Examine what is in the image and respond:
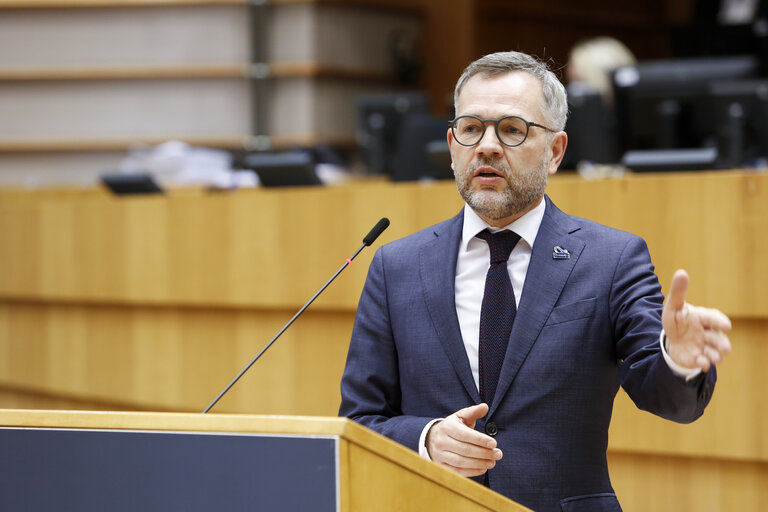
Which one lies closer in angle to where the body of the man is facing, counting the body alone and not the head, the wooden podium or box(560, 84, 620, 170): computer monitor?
the wooden podium

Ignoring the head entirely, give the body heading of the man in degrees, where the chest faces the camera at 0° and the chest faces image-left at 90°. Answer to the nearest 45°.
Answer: approximately 0°

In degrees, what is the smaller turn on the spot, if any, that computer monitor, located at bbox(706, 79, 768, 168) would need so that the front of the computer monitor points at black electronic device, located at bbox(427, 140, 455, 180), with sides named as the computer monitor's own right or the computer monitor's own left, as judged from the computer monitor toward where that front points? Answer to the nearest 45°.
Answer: approximately 135° to the computer monitor's own left

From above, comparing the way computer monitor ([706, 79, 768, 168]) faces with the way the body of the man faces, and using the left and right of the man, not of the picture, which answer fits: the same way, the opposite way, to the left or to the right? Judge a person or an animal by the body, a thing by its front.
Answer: the opposite way

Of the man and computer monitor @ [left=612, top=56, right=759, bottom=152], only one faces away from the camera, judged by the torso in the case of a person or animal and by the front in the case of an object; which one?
the computer monitor

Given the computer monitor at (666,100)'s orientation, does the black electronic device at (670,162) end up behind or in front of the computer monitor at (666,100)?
behind

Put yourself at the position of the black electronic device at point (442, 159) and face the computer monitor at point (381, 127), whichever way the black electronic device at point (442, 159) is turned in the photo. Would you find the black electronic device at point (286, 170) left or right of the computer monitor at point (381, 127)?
left

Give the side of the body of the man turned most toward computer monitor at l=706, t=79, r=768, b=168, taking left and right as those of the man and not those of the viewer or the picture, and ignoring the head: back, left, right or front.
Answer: back

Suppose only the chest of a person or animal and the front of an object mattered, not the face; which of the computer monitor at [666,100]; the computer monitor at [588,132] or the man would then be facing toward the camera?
the man

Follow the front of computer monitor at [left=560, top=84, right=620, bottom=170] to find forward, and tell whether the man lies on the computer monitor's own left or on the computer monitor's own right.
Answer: on the computer monitor's own left

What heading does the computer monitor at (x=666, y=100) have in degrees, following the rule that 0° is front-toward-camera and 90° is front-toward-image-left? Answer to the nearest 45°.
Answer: approximately 180°

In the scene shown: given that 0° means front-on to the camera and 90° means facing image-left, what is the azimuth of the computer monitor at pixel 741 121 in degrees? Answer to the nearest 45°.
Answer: approximately 180°

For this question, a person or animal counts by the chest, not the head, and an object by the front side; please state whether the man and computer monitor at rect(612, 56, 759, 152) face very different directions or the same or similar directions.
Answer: very different directions

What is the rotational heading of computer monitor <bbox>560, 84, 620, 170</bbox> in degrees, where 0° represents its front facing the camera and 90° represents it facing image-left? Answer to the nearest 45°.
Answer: approximately 135°

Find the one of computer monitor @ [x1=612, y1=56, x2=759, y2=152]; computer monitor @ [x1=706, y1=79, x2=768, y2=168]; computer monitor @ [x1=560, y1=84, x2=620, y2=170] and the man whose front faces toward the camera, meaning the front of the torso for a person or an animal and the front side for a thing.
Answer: the man

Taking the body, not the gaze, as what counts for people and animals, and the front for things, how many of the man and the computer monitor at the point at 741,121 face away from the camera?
1

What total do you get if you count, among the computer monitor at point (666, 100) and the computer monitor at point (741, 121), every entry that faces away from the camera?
2

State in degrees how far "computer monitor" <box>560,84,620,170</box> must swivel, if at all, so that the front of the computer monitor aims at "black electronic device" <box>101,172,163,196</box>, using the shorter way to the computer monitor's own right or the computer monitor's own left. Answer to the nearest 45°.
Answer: approximately 45° to the computer monitor's own left

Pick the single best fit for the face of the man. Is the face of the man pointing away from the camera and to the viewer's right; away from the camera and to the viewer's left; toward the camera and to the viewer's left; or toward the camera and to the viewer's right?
toward the camera and to the viewer's left
